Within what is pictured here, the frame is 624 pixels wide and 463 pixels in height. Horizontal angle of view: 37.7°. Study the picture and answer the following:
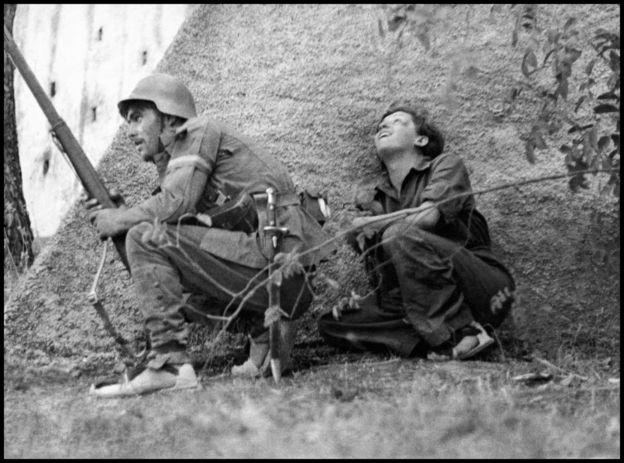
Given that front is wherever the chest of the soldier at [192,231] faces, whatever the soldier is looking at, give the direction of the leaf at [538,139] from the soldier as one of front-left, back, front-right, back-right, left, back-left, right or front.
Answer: back

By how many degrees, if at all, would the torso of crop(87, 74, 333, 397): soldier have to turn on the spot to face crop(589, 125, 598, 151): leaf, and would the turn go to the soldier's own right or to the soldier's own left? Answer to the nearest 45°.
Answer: approximately 180°

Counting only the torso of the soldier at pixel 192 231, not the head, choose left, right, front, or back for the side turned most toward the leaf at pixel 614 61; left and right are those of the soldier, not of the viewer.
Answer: back

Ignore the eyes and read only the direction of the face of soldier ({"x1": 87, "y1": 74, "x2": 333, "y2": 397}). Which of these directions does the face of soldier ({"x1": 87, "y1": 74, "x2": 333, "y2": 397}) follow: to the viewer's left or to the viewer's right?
to the viewer's left

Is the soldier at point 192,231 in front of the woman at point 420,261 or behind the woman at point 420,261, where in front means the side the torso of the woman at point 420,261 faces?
in front

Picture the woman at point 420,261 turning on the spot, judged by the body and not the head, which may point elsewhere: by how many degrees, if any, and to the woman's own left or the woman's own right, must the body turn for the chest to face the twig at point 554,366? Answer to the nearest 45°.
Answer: approximately 135° to the woman's own left

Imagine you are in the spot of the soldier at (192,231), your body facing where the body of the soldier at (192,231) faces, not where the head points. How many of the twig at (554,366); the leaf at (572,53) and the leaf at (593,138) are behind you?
3

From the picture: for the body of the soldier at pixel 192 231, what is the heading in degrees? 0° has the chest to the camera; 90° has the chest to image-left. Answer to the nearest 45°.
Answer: approximately 90°
